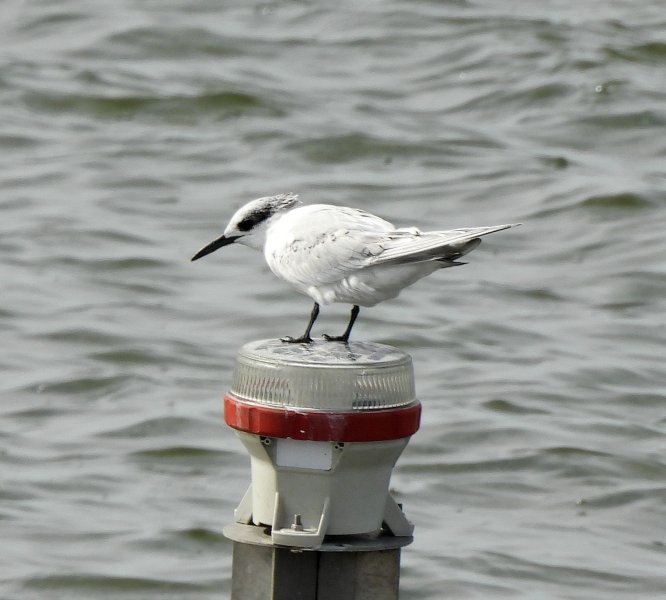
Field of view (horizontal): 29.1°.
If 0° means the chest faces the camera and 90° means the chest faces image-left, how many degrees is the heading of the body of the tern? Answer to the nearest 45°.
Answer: approximately 90°
